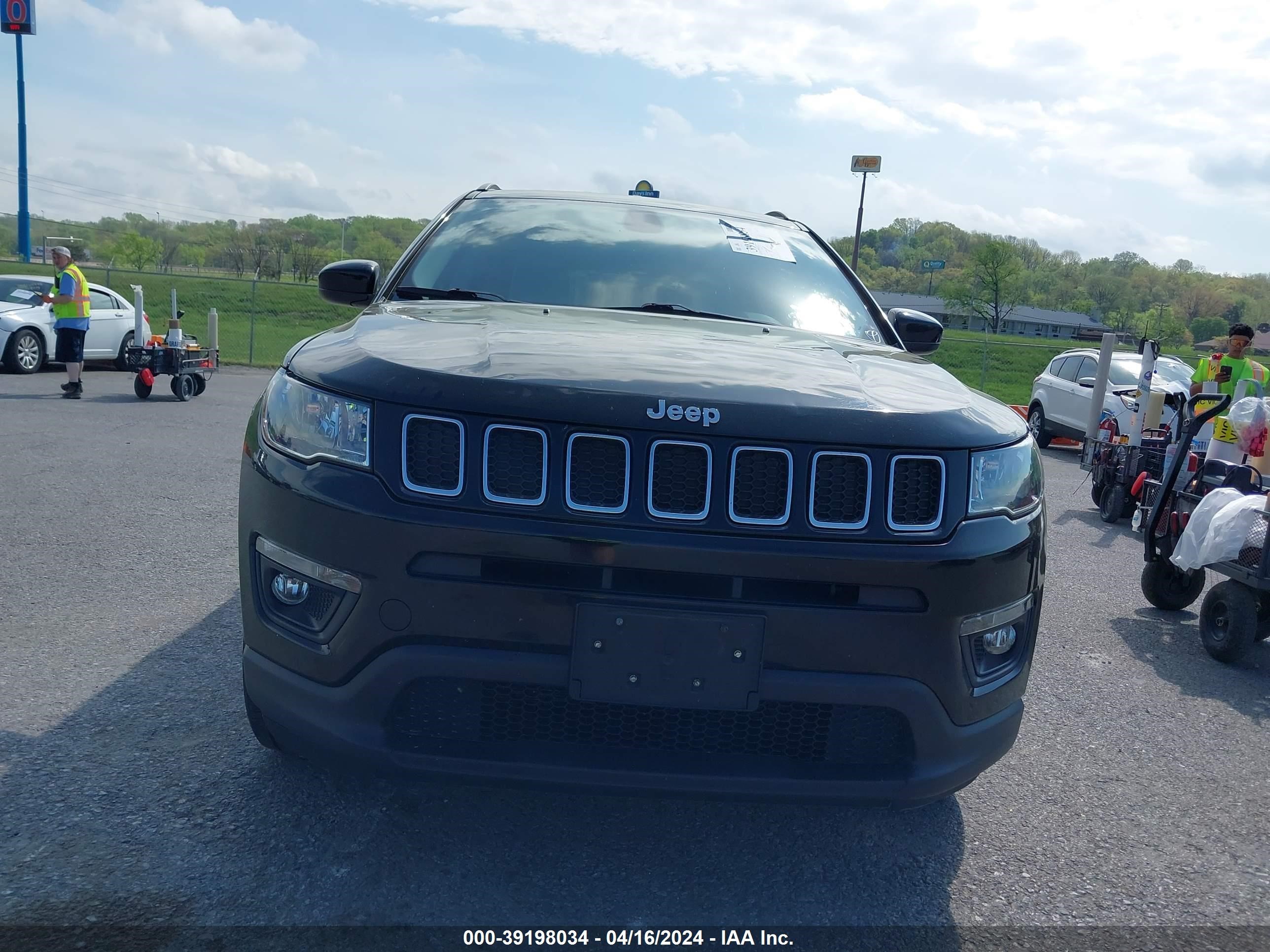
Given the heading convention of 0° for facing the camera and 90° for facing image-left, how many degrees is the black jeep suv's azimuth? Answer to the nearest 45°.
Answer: approximately 0°

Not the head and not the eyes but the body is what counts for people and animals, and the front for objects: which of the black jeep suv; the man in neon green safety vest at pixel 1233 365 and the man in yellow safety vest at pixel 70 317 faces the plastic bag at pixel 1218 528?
the man in neon green safety vest at pixel 1233 365

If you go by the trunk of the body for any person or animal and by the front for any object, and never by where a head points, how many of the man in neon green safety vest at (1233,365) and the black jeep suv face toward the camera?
2

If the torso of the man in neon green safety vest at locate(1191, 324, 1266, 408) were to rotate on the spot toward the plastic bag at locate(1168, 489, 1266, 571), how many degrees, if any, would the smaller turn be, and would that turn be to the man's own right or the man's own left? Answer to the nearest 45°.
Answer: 0° — they already face it
